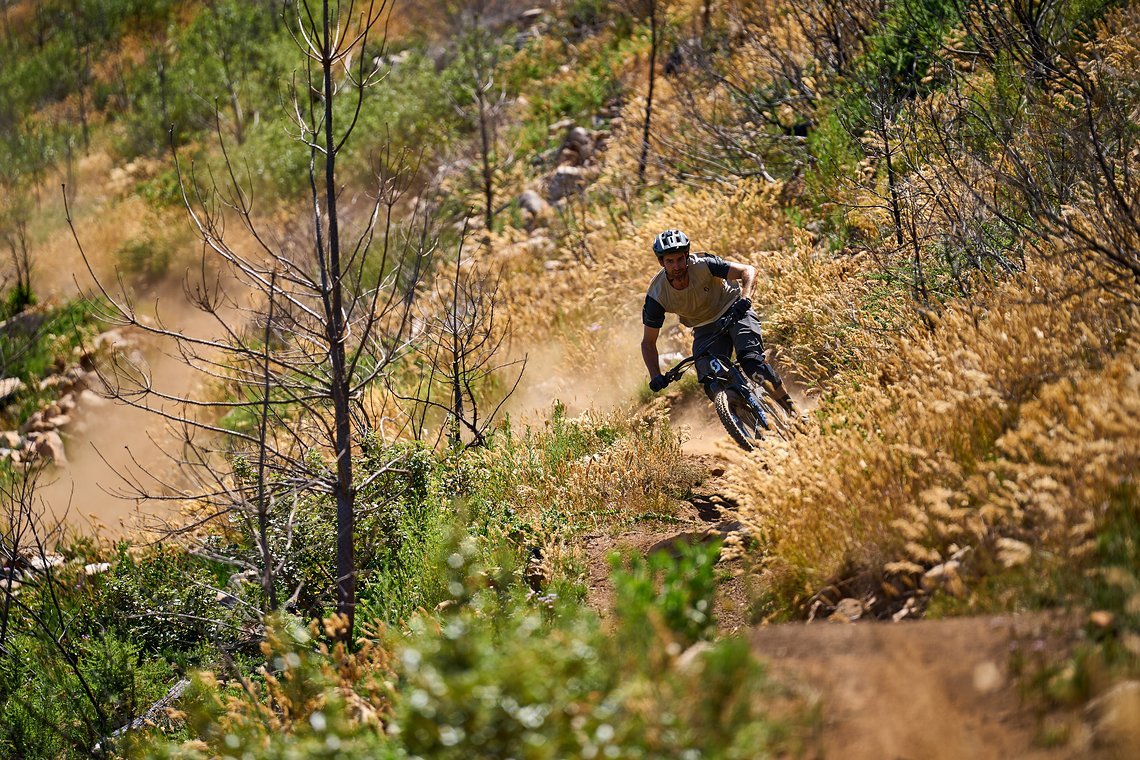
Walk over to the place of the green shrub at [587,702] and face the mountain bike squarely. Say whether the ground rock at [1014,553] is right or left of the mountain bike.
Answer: right

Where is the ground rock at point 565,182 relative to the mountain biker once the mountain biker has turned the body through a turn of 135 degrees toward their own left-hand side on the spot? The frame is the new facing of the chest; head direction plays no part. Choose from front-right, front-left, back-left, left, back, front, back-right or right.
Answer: front-left

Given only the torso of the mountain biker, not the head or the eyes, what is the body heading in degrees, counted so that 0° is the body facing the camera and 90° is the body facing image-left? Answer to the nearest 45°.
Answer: approximately 0°

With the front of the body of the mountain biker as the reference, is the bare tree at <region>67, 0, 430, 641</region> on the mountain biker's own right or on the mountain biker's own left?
on the mountain biker's own right

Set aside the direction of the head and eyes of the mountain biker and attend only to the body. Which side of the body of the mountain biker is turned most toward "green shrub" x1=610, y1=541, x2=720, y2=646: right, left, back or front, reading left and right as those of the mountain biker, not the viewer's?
front
